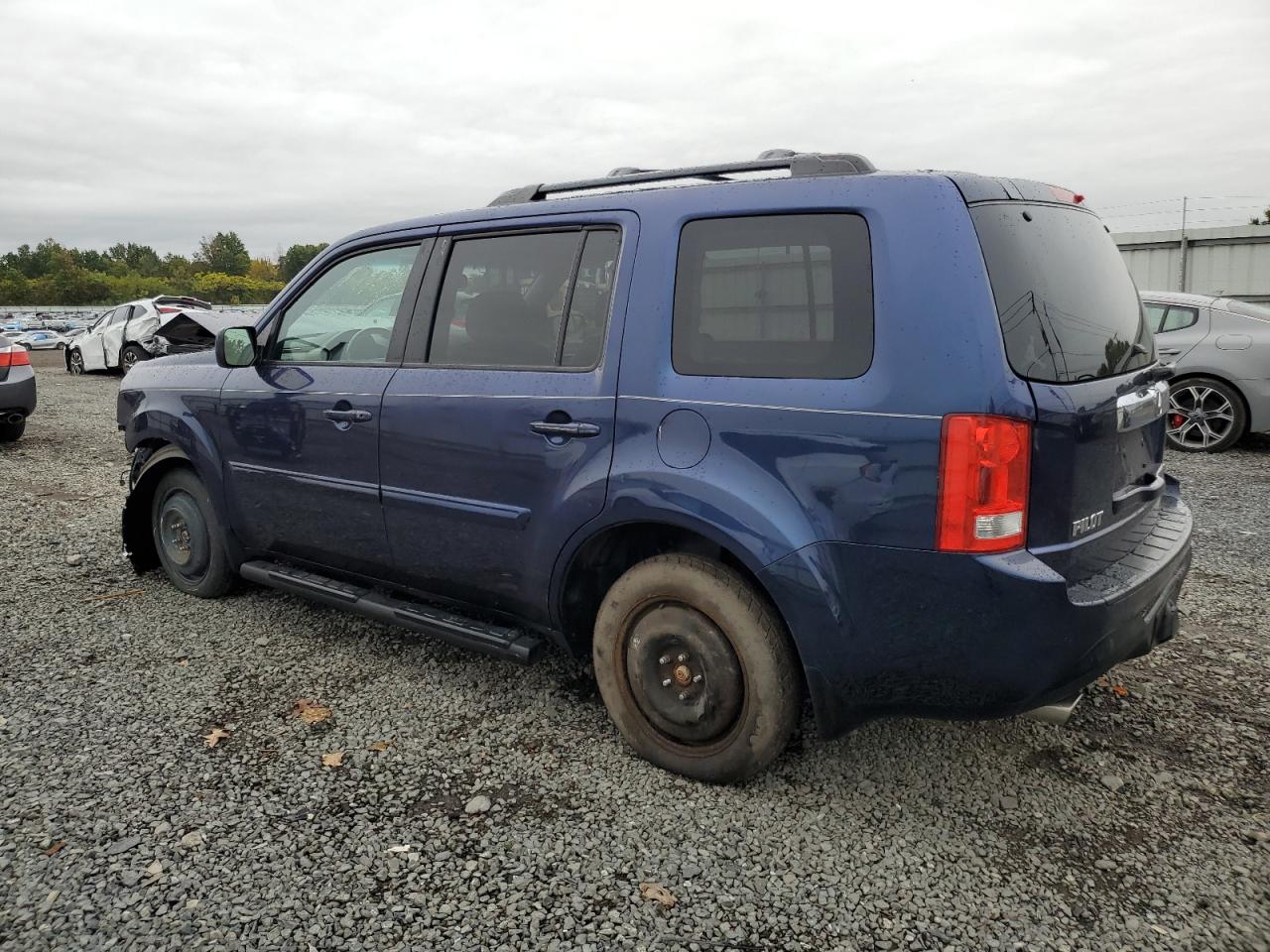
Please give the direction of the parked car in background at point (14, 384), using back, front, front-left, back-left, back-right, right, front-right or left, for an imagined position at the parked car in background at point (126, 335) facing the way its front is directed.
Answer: back-left

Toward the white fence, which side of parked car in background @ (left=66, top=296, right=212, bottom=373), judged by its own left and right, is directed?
back

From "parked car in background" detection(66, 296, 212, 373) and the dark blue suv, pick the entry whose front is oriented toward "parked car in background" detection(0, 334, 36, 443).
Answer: the dark blue suv

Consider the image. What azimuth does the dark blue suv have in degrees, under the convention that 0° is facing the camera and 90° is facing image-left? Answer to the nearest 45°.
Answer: approximately 135°
